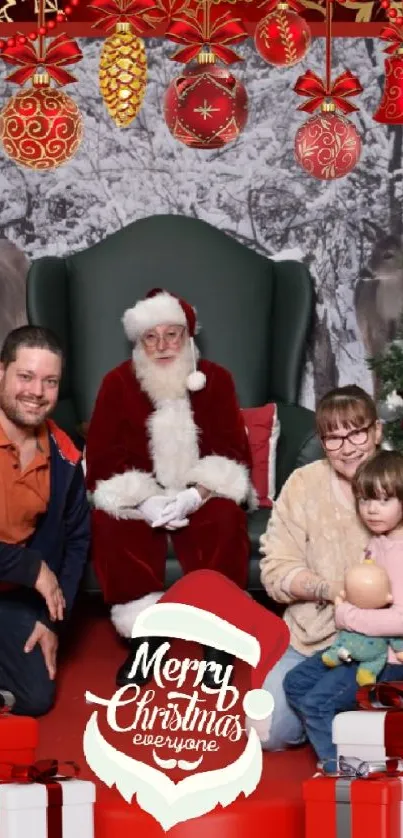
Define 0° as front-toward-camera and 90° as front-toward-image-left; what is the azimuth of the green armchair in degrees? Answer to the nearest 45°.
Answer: approximately 0°

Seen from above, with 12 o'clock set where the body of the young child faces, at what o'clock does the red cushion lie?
The red cushion is roughly at 4 o'clock from the young child.

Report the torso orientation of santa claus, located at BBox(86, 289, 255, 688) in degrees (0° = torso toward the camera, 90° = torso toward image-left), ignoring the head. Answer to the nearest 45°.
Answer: approximately 0°

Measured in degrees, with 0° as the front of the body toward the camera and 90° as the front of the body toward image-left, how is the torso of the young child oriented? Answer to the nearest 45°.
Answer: approximately 45°

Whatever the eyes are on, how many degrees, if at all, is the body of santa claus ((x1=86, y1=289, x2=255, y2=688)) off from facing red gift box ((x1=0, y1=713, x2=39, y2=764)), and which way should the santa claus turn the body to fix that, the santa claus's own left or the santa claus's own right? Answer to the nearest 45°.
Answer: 0° — they already face it
